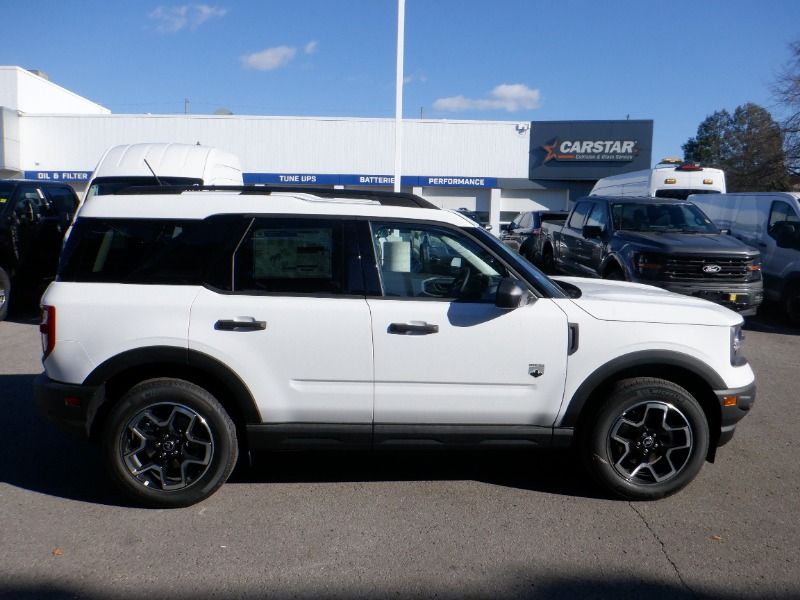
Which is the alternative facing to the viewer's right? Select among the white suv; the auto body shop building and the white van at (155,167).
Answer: the white suv

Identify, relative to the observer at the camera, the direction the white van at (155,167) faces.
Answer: facing the viewer and to the left of the viewer

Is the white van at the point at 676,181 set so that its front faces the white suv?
no

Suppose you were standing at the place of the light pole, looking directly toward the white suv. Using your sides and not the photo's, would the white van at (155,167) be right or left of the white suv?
right

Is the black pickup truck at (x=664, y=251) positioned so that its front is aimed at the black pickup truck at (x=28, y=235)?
no

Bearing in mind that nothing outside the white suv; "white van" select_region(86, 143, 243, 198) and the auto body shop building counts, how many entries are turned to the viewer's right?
1

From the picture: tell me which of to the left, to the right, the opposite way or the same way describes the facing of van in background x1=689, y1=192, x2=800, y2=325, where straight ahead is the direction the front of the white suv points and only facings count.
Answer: to the right

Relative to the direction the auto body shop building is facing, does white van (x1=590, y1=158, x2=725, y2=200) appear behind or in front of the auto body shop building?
in front

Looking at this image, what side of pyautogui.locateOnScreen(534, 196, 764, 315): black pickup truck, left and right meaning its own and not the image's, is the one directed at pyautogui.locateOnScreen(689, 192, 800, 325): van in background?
left

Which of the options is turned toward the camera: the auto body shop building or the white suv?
the auto body shop building

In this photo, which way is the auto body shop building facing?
toward the camera

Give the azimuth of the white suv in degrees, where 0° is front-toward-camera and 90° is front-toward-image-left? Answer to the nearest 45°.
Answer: approximately 270°

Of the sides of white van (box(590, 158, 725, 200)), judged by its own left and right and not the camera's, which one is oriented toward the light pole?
left

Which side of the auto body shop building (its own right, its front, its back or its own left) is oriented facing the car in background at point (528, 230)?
front

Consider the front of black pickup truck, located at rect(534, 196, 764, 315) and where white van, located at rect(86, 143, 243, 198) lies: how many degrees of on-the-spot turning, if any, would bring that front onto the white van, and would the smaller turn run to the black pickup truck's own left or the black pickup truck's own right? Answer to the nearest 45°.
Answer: approximately 135° to the black pickup truck's own right

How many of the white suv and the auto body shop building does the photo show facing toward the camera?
1

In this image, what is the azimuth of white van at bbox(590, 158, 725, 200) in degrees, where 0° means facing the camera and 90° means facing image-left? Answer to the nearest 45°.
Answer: approximately 315°
